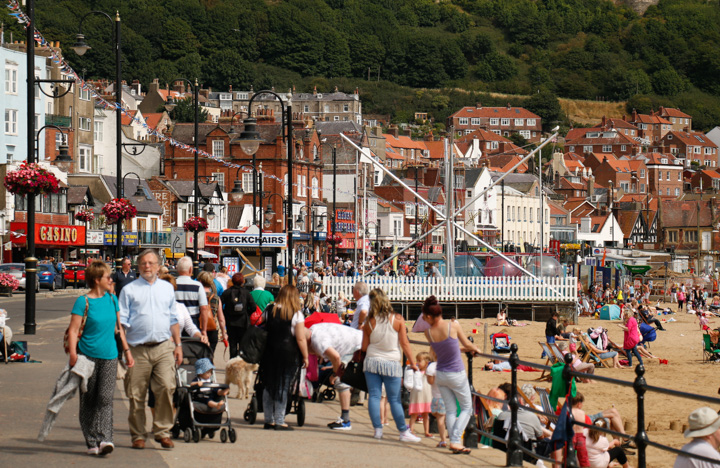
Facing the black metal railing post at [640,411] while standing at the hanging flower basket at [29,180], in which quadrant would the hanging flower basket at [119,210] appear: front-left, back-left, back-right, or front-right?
back-left

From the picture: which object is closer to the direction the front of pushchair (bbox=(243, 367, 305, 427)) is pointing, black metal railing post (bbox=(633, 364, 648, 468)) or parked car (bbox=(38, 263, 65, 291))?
the parked car

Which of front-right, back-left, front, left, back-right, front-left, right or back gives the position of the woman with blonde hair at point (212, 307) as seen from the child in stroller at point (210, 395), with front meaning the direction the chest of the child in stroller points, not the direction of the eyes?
back-left

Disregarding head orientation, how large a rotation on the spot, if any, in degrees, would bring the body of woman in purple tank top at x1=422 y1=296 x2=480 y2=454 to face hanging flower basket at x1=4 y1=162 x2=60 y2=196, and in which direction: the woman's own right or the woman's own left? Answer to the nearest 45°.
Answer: approximately 90° to the woman's own left

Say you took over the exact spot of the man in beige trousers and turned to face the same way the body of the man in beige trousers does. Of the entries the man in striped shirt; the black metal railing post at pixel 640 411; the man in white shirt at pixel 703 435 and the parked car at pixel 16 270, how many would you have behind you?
2

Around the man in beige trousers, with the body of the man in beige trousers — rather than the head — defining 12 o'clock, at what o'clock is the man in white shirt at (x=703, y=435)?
The man in white shirt is roughly at 10 o'clock from the man in beige trousers.

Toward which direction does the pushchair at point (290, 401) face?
away from the camera

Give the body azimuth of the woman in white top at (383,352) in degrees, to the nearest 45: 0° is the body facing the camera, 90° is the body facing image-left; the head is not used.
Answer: approximately 180°

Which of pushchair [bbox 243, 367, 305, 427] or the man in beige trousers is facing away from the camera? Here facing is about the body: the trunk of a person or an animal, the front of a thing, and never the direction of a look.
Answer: the pushchair

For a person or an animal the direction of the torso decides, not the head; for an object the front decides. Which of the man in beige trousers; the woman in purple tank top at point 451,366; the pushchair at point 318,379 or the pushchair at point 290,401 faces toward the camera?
the man in beige trousers

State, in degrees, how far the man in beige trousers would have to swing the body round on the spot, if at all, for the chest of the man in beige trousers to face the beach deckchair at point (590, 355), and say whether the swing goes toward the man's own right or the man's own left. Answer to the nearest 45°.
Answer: approximately 135° to the man's own left
